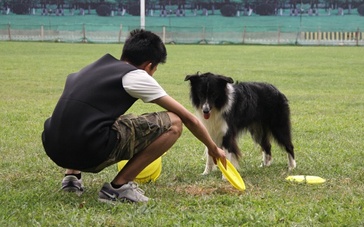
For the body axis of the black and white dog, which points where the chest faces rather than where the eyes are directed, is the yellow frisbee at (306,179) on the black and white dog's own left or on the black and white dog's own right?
on the black and white dog's own left

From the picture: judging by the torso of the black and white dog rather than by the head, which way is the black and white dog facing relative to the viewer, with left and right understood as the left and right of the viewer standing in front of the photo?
facing the viewer and to the left of the viewer
